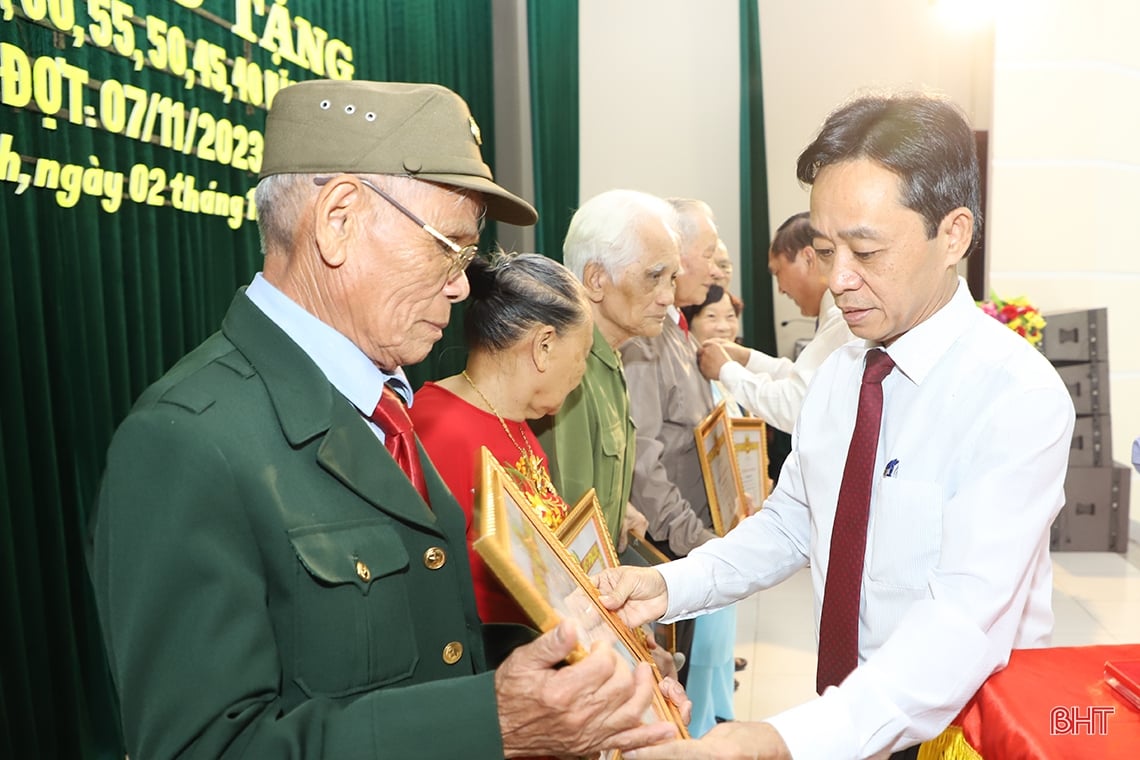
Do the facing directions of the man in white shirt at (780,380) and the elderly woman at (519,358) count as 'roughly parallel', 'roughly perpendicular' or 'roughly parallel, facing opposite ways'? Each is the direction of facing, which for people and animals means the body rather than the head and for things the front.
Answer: roughly parallel, facing opposite ways

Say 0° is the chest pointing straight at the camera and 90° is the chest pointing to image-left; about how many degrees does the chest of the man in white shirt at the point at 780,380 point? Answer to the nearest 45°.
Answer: approximately 90°

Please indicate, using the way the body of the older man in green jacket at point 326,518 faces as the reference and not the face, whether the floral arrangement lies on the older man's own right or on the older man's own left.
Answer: on the older man's own left

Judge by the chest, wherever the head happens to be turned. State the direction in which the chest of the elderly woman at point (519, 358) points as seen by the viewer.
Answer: to the viewer's right

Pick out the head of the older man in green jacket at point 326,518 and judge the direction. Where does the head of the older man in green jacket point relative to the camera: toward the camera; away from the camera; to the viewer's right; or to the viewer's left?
to the viewer's right

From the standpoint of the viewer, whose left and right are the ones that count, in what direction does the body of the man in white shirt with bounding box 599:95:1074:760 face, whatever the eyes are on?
facing the viewer and to the left of the viewer

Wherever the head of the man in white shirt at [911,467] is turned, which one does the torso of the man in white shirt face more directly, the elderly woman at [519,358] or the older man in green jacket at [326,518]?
the older man in green jacket

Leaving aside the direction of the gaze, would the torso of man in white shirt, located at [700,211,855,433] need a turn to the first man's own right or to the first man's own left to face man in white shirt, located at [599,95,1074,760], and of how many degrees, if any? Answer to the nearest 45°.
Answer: approximately 90° to the first man's own left

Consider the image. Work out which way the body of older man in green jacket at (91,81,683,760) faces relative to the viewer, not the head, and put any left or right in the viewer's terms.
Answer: facing to the right of the viewer

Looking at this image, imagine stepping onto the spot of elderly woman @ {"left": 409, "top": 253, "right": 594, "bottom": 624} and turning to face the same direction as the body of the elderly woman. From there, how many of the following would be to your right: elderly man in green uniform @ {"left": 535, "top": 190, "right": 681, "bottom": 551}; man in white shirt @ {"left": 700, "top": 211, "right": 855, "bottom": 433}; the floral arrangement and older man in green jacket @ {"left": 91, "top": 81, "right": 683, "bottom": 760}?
1

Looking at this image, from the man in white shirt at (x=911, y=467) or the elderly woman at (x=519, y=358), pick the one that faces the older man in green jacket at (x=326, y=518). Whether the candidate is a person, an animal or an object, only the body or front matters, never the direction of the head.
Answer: the man in white shirt

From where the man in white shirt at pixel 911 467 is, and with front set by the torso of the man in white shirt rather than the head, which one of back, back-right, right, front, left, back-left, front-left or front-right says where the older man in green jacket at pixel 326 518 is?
front

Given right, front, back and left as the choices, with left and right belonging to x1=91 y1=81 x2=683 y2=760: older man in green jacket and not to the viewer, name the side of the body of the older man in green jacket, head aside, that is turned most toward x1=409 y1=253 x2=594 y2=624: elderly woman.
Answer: left

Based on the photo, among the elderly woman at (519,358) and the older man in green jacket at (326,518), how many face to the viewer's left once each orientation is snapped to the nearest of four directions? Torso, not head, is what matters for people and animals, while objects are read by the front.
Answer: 0

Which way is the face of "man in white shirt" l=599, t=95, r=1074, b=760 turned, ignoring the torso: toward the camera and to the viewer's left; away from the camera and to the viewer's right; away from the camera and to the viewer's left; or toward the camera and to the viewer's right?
toward the camera and to the viewer's left
